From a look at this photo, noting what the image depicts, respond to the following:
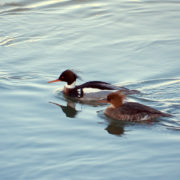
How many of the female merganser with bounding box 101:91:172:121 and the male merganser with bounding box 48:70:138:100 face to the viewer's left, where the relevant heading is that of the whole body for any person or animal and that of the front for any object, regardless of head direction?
2

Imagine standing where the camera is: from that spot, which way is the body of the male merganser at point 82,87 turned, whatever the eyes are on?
to the viewer's left

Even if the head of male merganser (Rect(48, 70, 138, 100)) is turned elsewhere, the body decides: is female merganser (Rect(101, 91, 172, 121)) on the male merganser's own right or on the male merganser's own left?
on the male merganser's own left

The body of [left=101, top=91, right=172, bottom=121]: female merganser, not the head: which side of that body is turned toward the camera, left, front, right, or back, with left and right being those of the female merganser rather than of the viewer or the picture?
left

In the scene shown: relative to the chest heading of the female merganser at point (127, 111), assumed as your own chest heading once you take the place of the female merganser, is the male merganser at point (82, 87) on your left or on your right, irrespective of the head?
on your right
